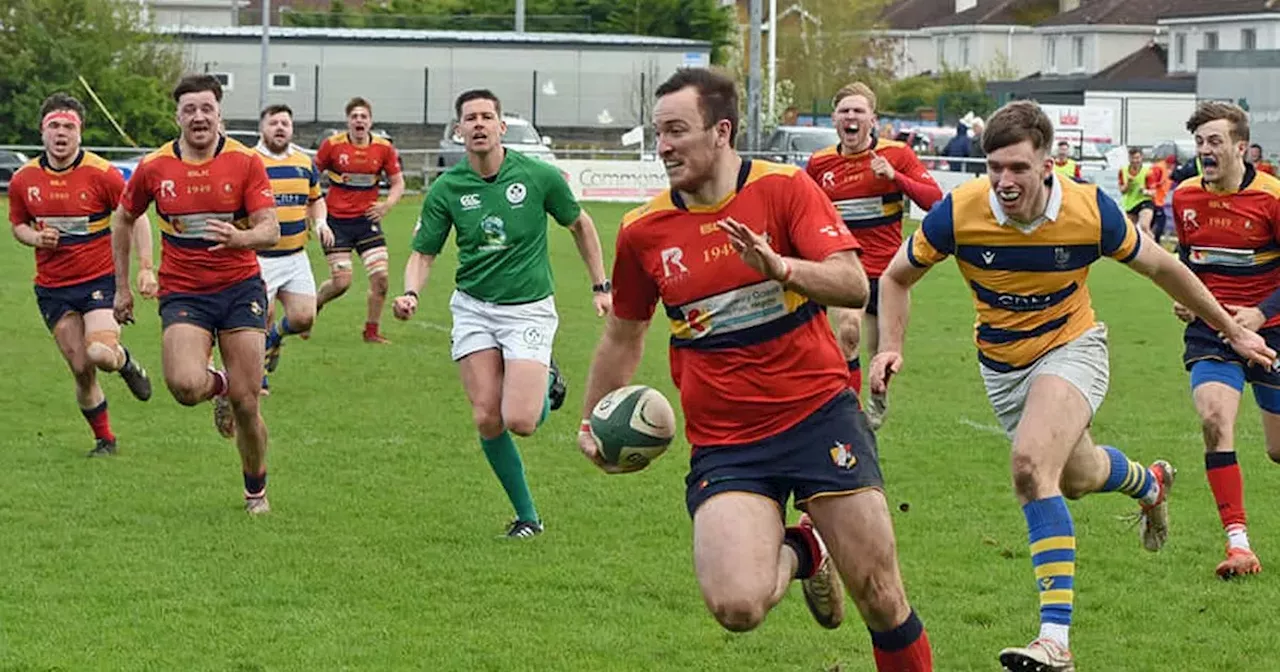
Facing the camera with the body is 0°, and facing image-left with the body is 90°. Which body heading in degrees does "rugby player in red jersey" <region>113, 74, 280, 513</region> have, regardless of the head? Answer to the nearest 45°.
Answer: approximately 0°

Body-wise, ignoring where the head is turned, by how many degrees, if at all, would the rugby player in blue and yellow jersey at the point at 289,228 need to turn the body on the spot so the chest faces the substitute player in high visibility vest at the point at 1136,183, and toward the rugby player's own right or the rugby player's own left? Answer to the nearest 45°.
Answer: approximately 135° to the rugby player's own left

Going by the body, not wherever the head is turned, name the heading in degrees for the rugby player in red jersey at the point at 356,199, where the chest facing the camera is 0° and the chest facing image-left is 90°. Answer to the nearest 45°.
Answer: approximately 0°

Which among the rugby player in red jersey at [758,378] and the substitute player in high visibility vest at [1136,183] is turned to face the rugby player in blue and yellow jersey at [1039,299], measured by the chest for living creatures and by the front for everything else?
the substitute player in high visibility vest

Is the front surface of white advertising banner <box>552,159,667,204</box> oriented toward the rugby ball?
yes

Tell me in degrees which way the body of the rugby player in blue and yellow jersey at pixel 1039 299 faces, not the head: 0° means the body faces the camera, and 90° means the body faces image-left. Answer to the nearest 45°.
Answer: approximately 45°
